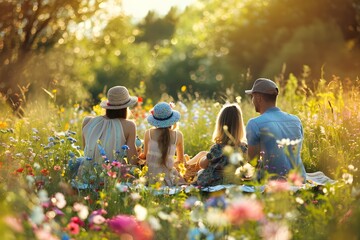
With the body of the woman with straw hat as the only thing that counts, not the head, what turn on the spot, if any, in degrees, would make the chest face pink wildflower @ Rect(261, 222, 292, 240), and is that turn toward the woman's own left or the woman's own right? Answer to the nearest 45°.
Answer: approximately 180°

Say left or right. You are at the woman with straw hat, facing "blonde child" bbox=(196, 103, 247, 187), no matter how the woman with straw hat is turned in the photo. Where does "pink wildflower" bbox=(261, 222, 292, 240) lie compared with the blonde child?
right

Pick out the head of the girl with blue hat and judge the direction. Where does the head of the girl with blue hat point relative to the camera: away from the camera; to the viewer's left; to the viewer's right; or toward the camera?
away from the camera

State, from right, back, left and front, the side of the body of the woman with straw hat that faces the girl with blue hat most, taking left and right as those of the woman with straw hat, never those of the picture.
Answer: right

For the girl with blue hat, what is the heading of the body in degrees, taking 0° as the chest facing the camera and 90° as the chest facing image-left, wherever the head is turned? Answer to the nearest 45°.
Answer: approximately 180°

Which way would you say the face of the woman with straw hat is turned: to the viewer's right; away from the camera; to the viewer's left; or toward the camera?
away from the camera

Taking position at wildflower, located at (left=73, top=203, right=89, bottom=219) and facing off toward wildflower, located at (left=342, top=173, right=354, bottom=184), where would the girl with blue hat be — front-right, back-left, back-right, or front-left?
front-left

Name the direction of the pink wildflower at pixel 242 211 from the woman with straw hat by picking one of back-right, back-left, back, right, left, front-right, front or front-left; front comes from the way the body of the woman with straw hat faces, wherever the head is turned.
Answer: back

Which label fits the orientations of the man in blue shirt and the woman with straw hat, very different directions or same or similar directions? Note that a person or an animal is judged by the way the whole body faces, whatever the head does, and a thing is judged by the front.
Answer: same or similar directions

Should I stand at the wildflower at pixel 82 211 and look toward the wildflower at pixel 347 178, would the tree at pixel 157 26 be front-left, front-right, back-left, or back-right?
front-left

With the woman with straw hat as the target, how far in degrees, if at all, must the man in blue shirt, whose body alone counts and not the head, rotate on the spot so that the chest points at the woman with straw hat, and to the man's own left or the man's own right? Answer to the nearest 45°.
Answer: approximately 45° to the man's own left

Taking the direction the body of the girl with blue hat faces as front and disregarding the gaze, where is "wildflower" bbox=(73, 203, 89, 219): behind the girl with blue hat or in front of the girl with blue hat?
behind

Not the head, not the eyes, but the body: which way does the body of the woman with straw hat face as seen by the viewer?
away from the camera

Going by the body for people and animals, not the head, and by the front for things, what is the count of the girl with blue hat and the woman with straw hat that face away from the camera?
2

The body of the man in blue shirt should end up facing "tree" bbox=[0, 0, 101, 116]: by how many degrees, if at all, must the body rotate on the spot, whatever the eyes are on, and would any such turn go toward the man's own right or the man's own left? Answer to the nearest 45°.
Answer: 0° — they already face it

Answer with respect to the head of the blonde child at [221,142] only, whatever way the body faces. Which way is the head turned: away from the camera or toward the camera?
away from the camera

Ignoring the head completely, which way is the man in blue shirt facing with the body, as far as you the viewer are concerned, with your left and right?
facing away from the viewer and to the left of the viewer
